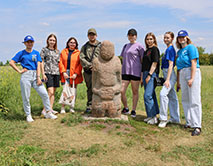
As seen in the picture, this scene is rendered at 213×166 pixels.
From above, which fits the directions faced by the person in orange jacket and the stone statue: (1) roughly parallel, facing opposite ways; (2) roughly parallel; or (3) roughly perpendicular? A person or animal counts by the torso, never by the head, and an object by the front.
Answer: roughly parallel

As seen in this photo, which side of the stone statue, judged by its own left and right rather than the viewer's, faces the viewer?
front

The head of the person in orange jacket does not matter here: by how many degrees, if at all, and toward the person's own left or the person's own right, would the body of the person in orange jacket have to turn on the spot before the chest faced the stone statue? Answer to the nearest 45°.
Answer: approximately 45° to the person's own left

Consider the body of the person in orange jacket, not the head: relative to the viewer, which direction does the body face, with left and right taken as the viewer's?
facing the viewer

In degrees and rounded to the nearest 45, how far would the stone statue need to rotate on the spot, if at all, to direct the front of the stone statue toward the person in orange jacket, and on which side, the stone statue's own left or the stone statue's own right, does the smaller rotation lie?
approximately 135° to the stone statue's own right
